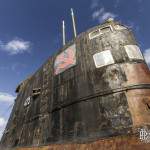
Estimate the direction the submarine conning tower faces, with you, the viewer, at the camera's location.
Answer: facing the viewer and to the right of the viewer
